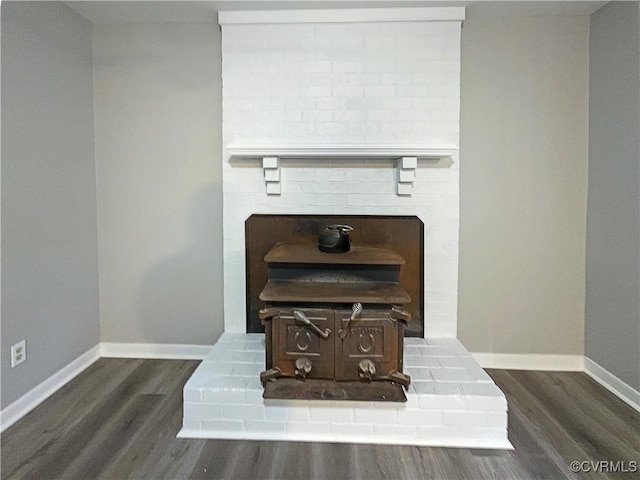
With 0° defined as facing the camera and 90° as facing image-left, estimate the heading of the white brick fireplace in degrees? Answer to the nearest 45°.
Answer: approximately 0°

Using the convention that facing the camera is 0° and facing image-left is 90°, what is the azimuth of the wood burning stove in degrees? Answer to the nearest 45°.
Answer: approximately 0°
